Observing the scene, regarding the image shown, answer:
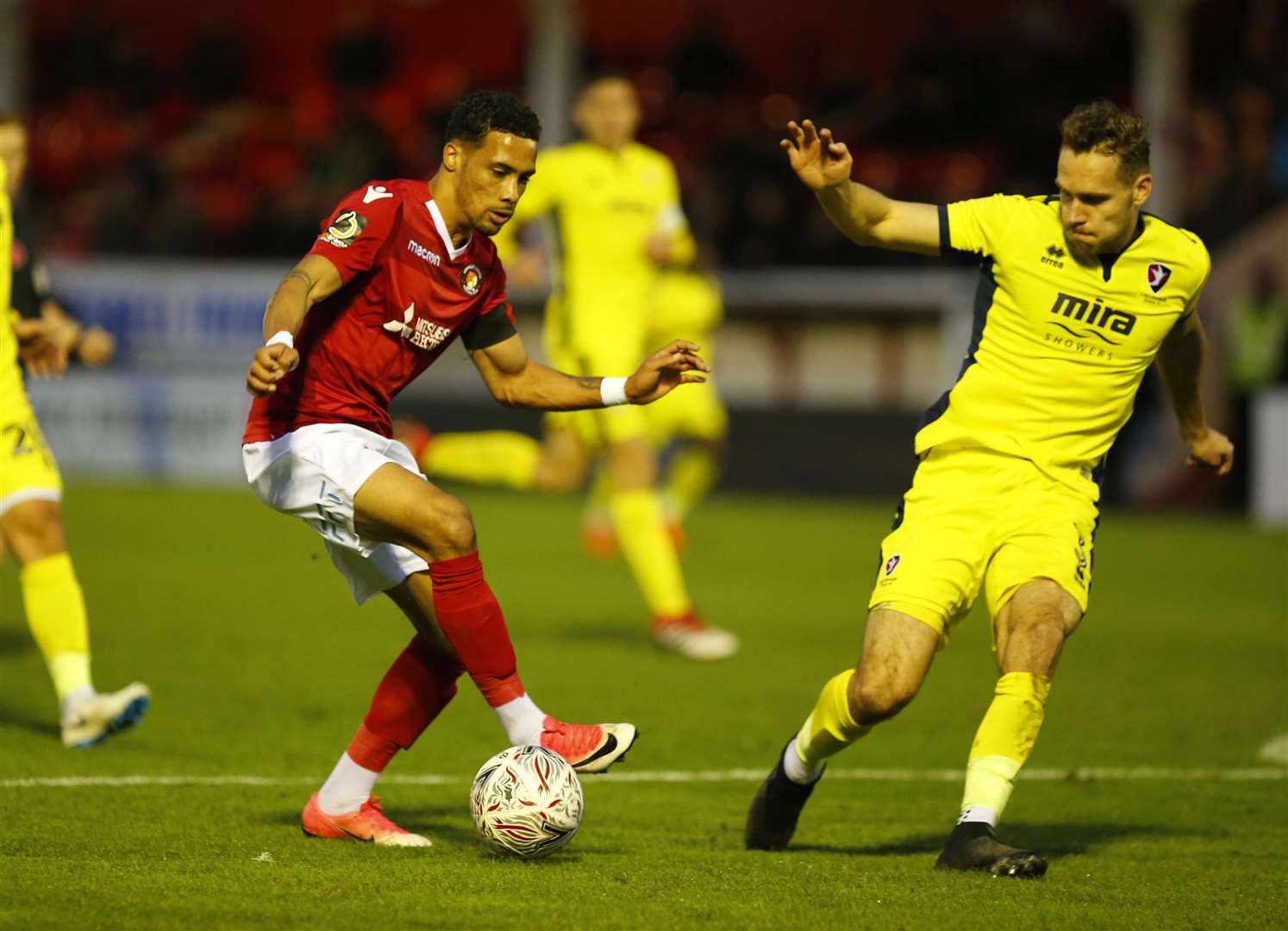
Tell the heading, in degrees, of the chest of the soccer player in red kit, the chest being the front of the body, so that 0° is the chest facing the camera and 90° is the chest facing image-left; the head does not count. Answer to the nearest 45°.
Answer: approximately 315°

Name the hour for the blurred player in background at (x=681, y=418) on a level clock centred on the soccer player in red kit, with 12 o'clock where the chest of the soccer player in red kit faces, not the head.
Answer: The blurred player in background is roughly at 8 o'clock from the soccer player in red kit.

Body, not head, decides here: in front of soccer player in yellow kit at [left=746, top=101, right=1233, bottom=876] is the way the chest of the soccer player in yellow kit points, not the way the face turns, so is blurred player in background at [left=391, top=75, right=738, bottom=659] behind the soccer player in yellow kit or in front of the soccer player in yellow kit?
behind

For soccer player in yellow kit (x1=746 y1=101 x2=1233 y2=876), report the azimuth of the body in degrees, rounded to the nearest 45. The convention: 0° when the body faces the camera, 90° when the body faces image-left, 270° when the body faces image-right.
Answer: approximately 0°

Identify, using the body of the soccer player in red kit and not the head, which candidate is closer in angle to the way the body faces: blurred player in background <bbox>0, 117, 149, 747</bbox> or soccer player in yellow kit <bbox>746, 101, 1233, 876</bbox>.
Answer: the soccer player in yellow kit

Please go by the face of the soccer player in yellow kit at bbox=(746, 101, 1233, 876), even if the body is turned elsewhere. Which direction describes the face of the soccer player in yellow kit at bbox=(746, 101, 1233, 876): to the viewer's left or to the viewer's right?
to the viewer's left

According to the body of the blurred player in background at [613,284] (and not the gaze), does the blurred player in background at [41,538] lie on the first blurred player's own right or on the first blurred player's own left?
on the first blurred player's own right

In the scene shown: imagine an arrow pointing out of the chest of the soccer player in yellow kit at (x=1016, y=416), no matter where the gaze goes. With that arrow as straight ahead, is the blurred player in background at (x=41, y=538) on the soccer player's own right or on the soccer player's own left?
on the soccer player's own right

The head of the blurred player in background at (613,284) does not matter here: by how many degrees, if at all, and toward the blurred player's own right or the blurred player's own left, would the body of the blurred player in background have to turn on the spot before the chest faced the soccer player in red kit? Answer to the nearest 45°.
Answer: approximately 45° to the blurred player's own right
